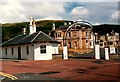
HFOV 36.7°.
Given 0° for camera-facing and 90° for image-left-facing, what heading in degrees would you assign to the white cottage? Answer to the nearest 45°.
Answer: approximately 45°
